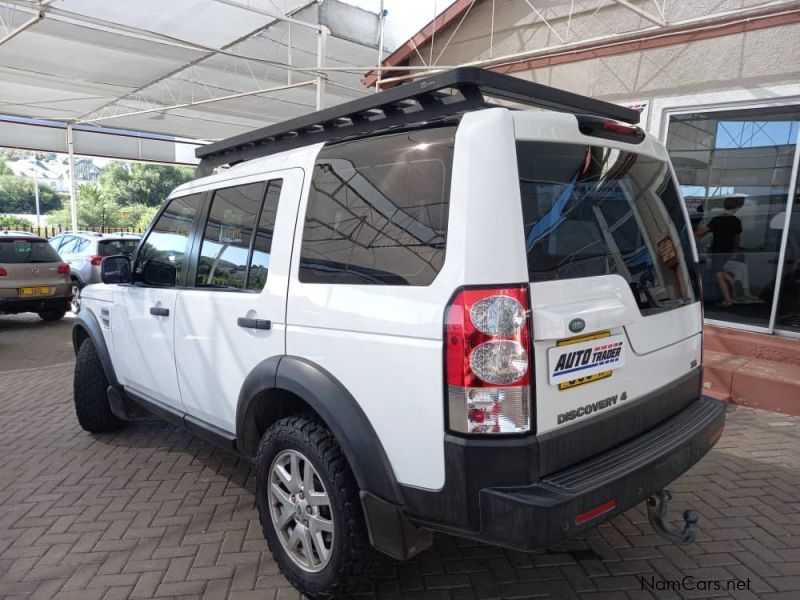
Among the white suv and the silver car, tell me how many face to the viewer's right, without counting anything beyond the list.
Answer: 0

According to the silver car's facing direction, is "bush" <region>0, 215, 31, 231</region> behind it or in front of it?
in front

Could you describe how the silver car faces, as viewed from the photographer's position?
facing away from the viewer and to the left of the viewer

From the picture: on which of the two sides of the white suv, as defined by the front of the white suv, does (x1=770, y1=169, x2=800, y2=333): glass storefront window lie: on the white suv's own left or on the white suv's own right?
on the white suv's own right

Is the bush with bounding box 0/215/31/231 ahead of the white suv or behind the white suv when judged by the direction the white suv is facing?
ahead

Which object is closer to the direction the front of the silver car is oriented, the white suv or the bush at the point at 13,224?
the bush

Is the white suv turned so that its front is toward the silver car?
yes

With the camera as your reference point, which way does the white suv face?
facing away from the viewer and to the left of the viewer
